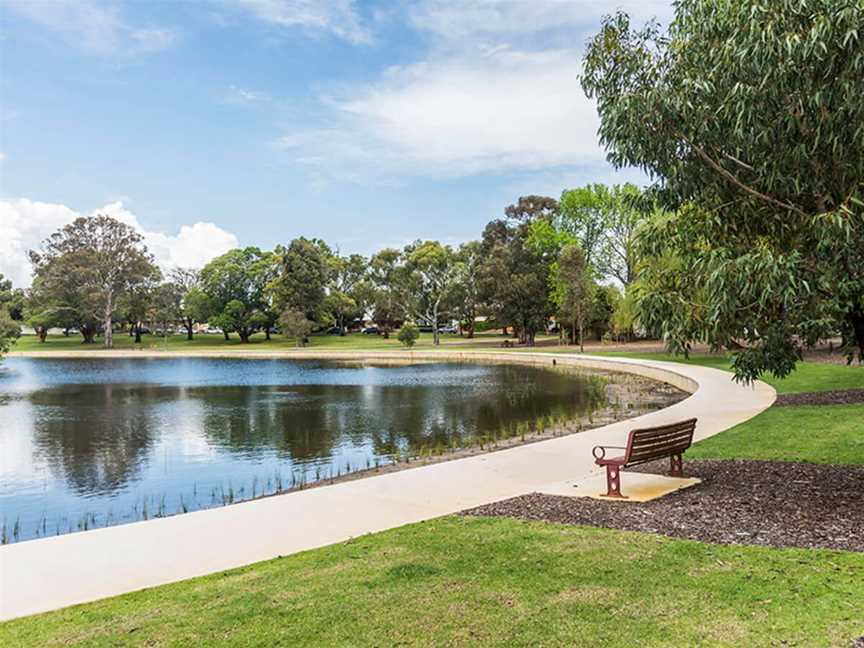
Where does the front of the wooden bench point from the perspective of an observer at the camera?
facing away from the viewer and to the left of the viewer
